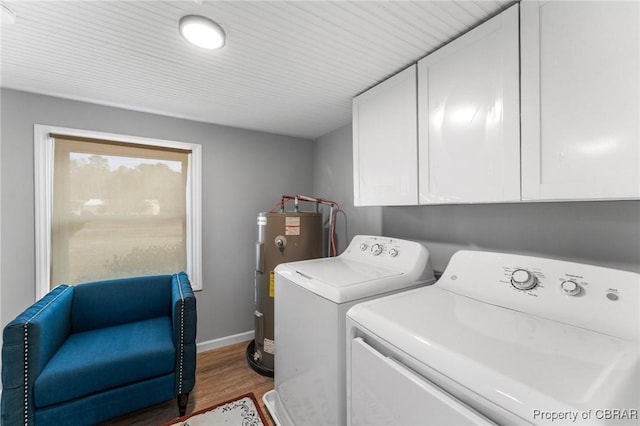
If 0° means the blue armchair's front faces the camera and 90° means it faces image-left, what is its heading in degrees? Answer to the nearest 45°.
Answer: approximately 0°

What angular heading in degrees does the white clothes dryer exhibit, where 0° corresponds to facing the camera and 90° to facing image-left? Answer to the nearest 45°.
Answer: approximately 45°

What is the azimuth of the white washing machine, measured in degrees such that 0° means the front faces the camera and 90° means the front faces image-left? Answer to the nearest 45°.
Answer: approximately 45°

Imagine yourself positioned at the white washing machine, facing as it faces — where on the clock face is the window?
The window is roughly at 2 o'clock from the white washing machine.

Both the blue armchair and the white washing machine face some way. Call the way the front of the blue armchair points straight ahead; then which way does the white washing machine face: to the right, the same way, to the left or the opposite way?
to the right

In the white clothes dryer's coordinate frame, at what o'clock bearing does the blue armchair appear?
The blue armchair is roughly at 1 o'clock from the white clothes dryer.

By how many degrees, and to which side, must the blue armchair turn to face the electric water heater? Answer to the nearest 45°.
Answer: approximately 90° to its left
